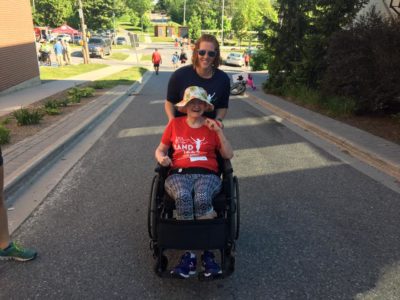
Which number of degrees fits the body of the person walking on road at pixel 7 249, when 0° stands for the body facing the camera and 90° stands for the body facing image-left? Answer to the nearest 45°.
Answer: approximately 270°

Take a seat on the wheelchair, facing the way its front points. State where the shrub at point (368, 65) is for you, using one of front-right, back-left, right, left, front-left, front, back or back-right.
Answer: back-left

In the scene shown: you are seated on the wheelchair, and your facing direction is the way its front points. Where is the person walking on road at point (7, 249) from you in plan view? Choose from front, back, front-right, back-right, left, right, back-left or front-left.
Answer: right

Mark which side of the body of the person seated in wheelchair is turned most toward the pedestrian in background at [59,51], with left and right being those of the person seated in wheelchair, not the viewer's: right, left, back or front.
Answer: back

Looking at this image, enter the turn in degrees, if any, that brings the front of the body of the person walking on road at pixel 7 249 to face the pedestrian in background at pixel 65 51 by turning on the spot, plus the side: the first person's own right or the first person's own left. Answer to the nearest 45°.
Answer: approximately 90° to the first person's own left

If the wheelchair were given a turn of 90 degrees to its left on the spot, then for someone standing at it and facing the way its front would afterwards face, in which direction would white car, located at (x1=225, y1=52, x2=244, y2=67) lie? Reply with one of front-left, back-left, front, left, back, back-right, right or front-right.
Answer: left

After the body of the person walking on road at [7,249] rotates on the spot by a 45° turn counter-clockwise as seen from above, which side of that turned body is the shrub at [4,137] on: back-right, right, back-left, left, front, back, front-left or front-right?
front-left

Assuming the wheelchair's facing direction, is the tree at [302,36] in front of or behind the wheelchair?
behind

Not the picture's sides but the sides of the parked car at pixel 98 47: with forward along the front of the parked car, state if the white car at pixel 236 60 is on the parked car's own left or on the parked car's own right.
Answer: on the parked car's own left

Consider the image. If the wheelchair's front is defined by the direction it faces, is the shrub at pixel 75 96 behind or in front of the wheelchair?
behind
